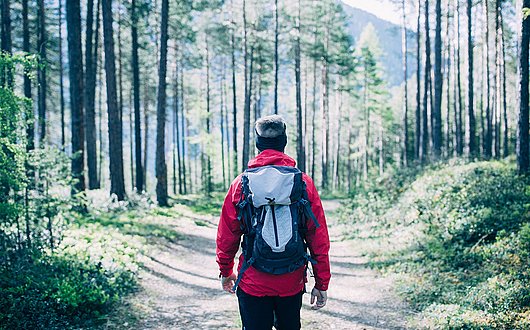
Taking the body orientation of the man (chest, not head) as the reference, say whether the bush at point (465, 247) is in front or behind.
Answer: in front

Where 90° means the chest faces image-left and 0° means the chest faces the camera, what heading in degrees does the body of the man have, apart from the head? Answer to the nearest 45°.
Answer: approximately 180°

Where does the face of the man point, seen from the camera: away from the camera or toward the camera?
away from the camera
